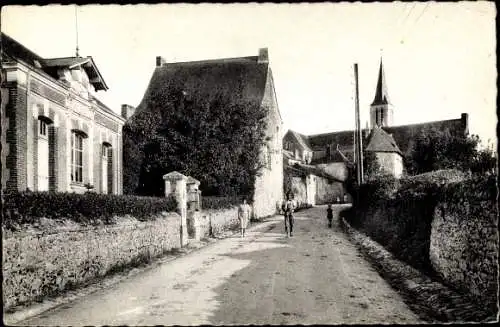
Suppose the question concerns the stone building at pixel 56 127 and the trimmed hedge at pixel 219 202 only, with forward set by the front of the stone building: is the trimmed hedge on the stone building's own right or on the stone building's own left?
on the stone building's own left

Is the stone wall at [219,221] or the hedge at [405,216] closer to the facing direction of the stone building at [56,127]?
the hedge

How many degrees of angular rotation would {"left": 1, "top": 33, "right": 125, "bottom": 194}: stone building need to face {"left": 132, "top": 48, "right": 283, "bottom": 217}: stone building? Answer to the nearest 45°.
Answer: approximately 90° to its left

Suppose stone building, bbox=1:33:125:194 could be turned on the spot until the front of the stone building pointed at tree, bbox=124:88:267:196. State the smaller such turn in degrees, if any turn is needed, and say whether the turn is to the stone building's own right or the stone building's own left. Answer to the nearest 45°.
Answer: approximately 90° to the stone building's own left

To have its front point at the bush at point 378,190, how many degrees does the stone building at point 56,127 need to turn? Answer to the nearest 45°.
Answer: approximately 45° to its left

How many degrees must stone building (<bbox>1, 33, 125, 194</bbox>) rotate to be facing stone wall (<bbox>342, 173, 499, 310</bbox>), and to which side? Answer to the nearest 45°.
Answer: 0° — it already faces it

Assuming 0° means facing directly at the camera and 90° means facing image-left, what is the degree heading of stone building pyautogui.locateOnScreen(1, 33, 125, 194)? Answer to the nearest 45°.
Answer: approximately 315°
